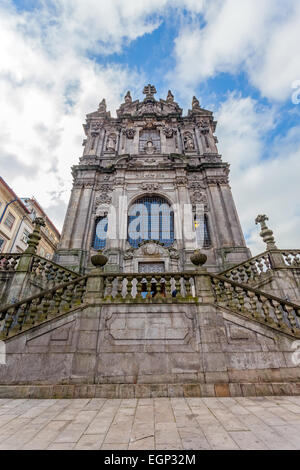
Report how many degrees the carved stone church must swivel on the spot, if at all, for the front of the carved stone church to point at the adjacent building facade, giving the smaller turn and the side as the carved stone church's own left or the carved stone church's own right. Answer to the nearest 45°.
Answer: approximately 135° to the carved stone church's own right

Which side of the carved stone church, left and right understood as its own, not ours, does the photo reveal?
front
